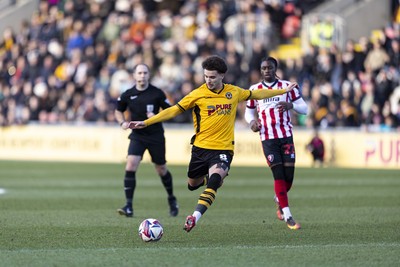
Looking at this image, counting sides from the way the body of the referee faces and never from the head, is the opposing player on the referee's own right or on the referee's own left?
on the referee's own left

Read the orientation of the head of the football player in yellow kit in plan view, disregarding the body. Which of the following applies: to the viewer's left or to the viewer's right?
to the viewer's left

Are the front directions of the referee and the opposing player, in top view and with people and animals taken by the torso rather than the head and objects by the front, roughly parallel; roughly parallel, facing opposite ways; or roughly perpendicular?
roughly parallel

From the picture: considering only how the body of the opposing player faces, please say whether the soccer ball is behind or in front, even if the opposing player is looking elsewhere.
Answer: in front

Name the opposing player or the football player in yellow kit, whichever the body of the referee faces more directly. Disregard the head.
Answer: the football player in yellow kit

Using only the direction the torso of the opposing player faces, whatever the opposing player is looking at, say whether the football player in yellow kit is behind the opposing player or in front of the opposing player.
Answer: in front

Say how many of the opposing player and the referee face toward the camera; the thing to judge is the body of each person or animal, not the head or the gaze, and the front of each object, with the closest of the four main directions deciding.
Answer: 2

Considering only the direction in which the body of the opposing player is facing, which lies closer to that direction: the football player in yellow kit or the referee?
the football player in yellow kit

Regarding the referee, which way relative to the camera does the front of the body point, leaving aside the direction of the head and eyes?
toward the camera

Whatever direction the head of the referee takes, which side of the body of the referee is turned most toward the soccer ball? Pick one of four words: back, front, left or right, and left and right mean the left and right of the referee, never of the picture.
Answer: front

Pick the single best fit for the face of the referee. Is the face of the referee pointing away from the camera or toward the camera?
toward the camera

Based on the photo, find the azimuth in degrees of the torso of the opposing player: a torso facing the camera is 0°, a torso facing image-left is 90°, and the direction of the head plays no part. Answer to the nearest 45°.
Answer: approximately 0°
